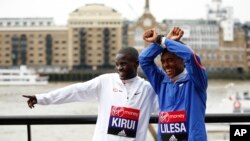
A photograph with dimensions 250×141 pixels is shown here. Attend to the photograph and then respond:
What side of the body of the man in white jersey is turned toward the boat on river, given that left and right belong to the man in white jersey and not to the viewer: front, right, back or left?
back

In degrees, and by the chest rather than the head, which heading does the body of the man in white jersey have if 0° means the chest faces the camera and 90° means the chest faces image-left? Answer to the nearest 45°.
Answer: approximately 0°

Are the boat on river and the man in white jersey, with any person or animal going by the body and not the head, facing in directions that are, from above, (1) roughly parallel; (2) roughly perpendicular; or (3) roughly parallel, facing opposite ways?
roughly perpendicular

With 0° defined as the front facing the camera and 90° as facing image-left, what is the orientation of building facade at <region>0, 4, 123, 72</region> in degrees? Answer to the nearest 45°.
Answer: approximately 0°

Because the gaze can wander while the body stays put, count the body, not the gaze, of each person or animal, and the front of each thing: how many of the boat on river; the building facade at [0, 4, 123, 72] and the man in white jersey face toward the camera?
2

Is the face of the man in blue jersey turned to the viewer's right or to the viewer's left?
to the viewer's left

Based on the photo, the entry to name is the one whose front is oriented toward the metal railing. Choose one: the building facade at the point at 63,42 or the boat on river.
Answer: the building facade

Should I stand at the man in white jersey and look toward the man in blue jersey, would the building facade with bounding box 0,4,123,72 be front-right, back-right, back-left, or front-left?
back-left
